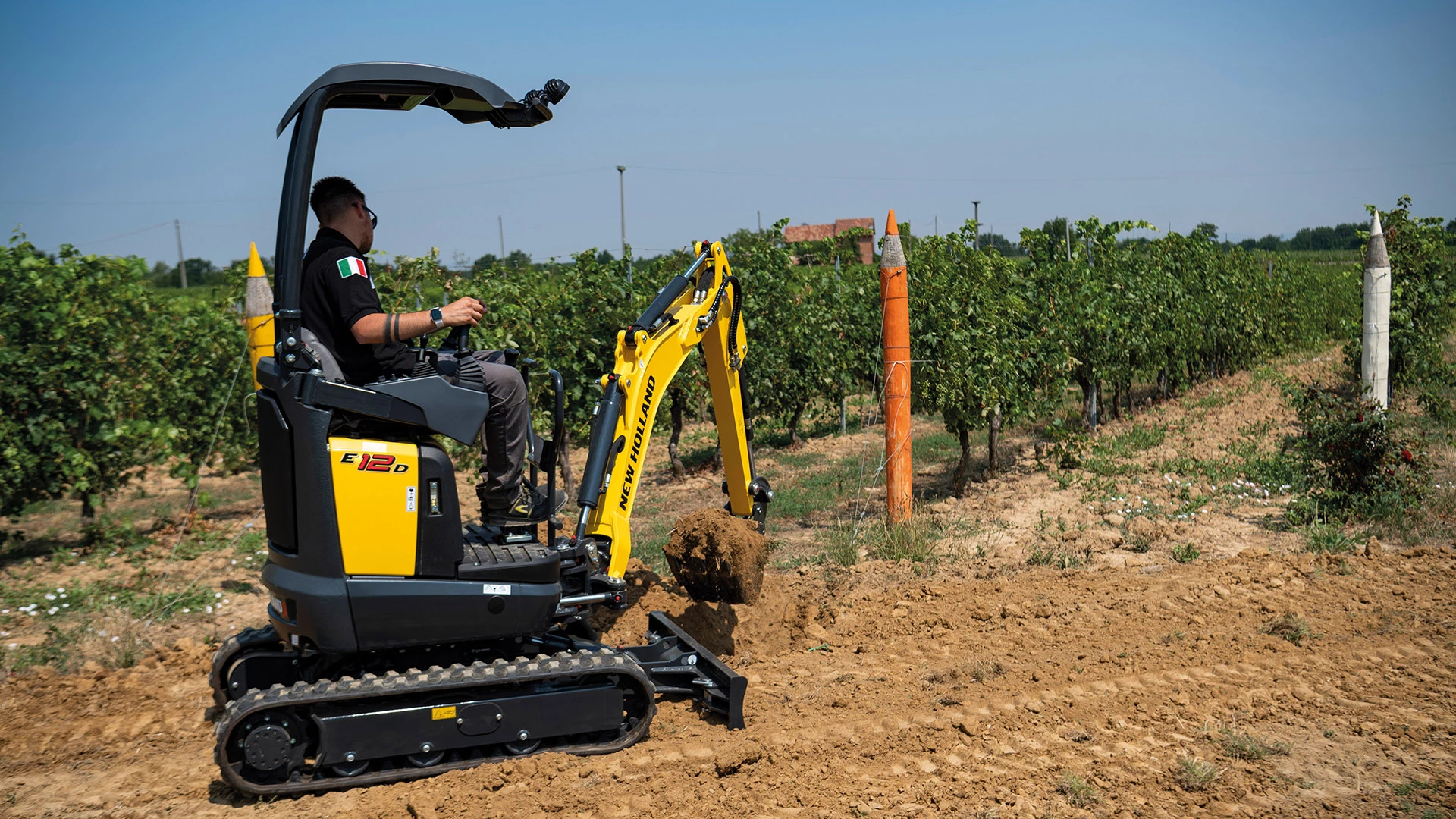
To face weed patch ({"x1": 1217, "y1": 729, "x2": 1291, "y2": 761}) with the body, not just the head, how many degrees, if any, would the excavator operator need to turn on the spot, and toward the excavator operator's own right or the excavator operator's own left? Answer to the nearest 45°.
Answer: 0° — they already face it

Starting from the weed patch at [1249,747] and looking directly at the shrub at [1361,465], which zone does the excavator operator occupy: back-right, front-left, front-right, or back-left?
back-left

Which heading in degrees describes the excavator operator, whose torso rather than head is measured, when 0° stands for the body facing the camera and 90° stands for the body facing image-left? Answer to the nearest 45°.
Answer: approximately 270°

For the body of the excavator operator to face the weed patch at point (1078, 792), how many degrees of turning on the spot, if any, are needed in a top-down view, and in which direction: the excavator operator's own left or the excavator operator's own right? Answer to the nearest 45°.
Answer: approximately 45° to the excavator operator's own right

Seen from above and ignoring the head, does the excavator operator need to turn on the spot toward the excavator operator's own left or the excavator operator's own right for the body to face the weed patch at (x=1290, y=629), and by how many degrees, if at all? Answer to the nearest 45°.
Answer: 0° — they already face it

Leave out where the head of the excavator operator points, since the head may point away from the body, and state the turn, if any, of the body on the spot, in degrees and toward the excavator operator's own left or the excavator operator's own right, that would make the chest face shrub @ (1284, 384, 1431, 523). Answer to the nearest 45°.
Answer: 0° — they already face it

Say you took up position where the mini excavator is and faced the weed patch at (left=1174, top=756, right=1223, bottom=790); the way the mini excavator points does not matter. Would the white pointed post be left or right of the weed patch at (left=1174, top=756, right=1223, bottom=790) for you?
left
